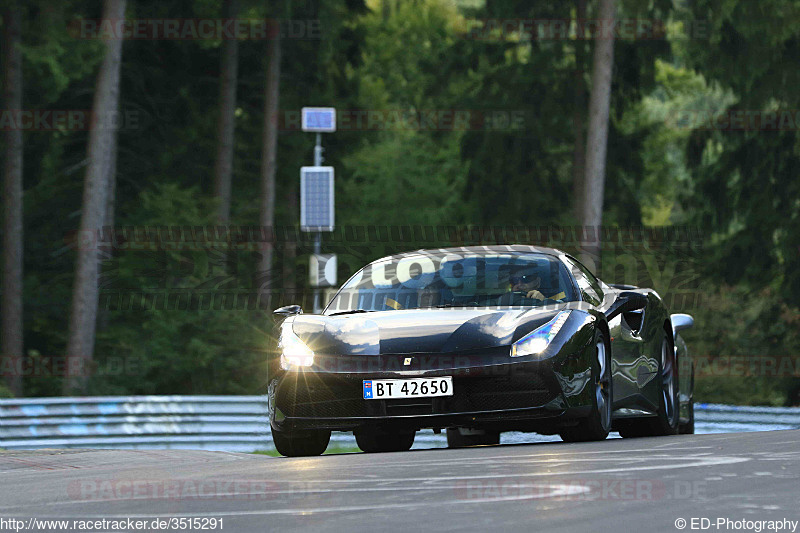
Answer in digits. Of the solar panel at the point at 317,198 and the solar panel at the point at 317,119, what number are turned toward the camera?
2

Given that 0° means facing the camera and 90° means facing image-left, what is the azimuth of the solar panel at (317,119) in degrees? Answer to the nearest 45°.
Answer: approximately 0°

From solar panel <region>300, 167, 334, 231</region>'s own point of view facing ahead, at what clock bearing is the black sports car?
The black sports car is roughly at 12 o'clock from the solar panel.
